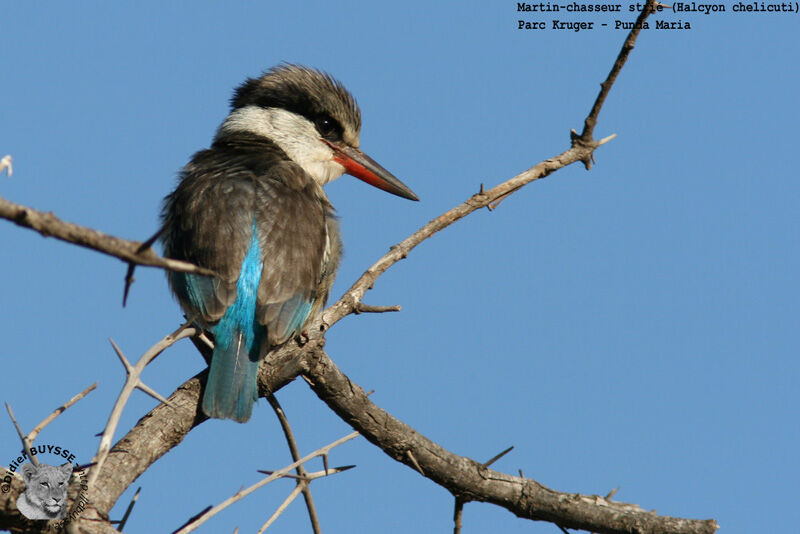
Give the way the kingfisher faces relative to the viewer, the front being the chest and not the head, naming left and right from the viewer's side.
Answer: facing away from the viewer and to the right of the viewer
